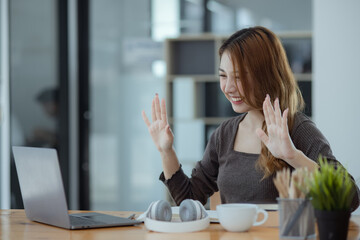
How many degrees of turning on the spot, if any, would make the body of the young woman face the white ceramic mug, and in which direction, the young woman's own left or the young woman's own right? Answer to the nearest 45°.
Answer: approximately 45° to the young woman's own left

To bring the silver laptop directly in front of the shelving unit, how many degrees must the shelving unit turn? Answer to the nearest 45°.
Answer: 0° — it already faces it

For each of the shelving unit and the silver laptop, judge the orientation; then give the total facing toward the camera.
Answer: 1

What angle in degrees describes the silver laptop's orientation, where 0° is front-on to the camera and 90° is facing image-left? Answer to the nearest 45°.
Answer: approximately 225°

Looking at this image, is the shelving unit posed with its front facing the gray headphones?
yes

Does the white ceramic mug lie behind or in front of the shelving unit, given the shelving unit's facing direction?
in front

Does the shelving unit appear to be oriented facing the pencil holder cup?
yes

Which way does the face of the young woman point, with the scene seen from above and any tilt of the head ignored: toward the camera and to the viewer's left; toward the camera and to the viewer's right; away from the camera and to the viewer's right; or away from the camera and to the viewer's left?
toward the camera and to the viewer's left

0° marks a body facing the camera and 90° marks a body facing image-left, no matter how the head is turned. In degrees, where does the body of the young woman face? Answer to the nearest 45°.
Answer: approximately 45°

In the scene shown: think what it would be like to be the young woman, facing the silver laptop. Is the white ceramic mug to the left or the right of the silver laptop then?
left

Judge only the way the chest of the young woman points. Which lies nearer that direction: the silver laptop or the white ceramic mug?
the silver laptop

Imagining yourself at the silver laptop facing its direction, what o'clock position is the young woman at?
The young woman is roughly at 1 o'clock from the silver laptop.

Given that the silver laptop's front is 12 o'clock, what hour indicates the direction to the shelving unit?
The shelving unit is roughly at 11 o'clock from the silver laptop.

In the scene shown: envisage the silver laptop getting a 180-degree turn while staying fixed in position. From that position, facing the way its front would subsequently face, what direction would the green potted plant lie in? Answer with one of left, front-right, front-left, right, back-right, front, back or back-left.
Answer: left
